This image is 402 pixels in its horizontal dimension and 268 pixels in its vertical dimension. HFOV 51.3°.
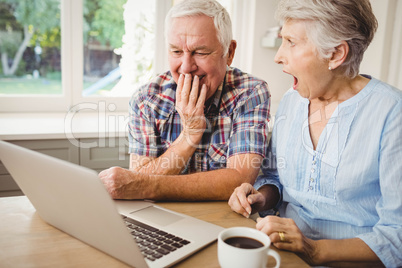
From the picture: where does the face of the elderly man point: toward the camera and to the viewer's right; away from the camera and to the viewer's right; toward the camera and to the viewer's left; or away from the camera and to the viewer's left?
toward the camera and to the viewer's left

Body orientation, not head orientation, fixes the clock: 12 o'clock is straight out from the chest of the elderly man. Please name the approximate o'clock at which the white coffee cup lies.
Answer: The white coffee cup is roughly at 12 o'clock from the elderly man.

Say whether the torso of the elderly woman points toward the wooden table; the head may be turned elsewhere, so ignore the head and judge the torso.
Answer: yes

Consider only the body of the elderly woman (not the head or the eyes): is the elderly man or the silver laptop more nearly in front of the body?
the silver laptop

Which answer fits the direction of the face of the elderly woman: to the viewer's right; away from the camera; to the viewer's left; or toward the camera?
to the viewer's left

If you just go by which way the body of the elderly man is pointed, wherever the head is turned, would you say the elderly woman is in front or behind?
in front

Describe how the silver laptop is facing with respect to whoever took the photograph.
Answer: facing away from the viewer and to the right of the viewer

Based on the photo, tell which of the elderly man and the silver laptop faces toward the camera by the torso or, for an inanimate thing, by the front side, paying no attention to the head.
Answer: the elderly man

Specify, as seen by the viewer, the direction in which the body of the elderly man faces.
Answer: toward the camera

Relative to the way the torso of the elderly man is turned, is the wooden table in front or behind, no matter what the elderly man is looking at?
in front

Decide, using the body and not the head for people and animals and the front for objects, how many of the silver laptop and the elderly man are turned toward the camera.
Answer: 1

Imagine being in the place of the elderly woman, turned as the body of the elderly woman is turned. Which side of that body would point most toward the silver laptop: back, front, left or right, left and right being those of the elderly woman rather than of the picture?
front

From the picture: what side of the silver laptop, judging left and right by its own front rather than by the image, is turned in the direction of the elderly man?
front
